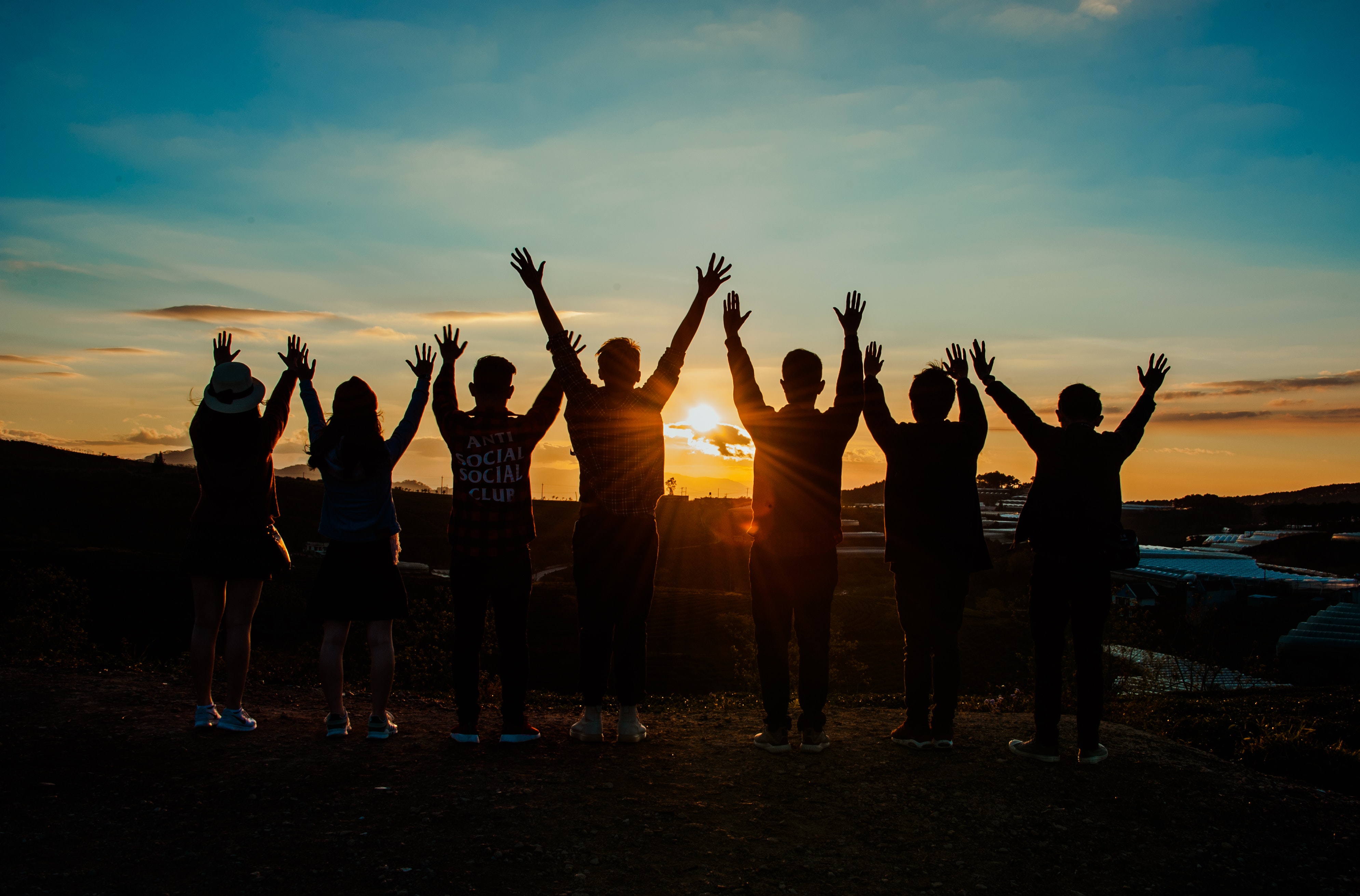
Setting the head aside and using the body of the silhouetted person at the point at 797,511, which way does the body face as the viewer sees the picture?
away from the camera

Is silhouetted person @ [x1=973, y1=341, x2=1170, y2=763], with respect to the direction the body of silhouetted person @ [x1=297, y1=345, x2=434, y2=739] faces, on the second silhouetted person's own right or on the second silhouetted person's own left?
on the second silhouetted person's own right

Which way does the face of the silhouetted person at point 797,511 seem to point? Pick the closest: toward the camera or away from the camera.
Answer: away from the camera

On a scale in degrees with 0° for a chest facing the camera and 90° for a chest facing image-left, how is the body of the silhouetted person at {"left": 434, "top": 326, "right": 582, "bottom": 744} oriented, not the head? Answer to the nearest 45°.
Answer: approximately 180°

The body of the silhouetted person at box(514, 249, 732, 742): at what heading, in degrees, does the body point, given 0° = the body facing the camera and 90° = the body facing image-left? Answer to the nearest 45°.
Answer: approximately 180°

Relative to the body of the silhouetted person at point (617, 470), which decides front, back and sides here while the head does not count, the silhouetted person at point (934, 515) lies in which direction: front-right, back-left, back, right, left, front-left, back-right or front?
right

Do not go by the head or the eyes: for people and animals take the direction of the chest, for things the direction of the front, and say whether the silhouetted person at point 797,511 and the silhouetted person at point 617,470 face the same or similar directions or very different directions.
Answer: same or similar directions

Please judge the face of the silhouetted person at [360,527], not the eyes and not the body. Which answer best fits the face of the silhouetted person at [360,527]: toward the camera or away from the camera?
away from the camera

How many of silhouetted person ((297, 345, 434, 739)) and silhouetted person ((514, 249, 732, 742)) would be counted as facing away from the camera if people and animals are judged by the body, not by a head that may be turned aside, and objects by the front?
2

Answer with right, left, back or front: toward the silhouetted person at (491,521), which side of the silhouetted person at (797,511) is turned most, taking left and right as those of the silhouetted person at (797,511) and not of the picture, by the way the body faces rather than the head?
left

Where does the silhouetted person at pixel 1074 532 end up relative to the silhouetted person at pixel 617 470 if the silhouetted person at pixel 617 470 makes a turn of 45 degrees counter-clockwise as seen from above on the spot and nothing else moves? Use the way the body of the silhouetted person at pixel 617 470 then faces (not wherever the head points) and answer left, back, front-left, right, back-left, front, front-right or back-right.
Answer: back-right

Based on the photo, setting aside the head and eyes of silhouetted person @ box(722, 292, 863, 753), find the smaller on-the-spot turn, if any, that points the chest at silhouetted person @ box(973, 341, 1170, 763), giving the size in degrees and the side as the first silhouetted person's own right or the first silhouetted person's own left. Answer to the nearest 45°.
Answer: approximately 90° to the first silhouetted person's own right

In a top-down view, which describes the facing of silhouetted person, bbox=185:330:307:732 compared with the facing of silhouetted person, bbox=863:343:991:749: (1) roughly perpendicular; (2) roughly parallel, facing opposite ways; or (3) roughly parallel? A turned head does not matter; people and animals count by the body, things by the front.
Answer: roughly parallel

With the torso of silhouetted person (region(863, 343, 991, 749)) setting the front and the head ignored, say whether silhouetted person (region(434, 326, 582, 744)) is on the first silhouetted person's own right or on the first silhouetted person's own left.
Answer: on the first silhouetted person's own left

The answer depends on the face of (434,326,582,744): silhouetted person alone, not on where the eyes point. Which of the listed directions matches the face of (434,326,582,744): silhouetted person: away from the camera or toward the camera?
away from the camera
